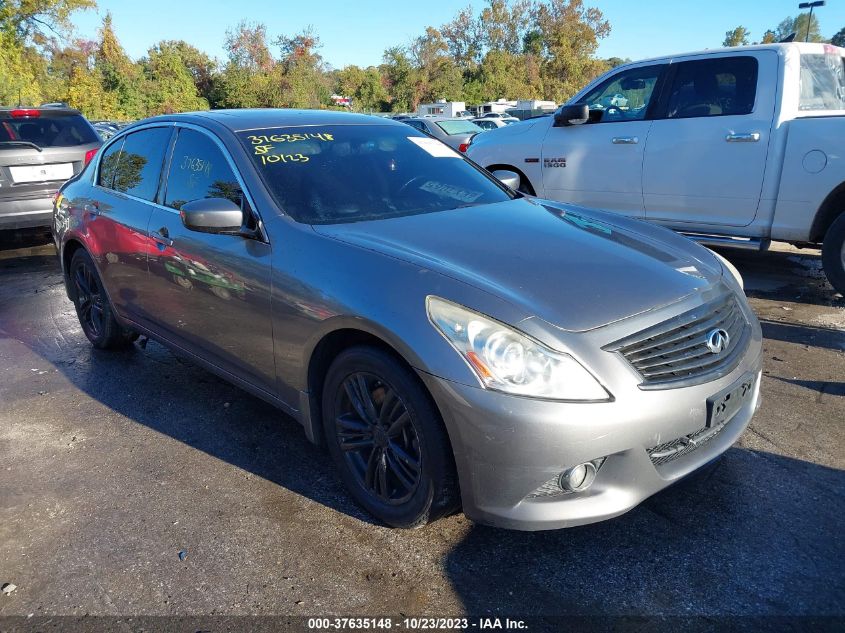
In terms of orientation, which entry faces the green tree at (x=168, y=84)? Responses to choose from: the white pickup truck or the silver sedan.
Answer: the white pickup truck

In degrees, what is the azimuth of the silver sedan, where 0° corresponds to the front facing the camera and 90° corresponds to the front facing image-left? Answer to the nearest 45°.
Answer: approximately 315°

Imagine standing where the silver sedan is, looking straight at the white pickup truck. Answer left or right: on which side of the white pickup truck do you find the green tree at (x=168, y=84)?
left

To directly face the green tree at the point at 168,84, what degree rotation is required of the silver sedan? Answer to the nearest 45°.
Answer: approximately 135° to its left

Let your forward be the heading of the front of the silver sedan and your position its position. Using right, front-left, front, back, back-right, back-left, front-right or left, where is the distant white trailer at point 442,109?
back-left

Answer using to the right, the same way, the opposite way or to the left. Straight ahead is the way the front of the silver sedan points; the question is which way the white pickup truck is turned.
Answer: the opposite way

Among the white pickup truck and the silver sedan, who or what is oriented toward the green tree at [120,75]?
the white pickup truck

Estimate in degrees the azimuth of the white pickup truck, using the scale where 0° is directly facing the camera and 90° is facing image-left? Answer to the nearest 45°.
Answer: approximately 135°

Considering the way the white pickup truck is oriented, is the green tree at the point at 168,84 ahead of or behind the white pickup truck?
ahead

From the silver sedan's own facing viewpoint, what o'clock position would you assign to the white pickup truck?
The white pickup truck is roughly at 9 o'clock from the silver sedan.

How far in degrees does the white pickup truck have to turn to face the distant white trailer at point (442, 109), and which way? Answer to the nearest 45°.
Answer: approximately 45° to its right

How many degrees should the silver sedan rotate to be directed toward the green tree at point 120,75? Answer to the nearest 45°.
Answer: approximately 135° to its left

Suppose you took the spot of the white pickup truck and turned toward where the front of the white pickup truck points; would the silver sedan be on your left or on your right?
on your left
